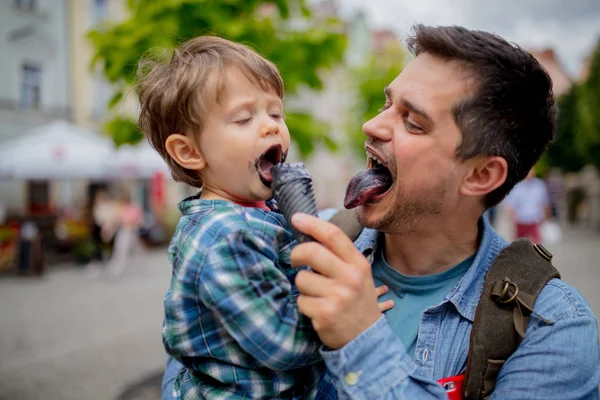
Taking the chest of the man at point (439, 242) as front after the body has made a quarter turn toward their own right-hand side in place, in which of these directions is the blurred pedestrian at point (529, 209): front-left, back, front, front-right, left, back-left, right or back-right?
front-right

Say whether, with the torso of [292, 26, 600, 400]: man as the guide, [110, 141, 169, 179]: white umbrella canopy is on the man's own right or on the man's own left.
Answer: on the man's own right

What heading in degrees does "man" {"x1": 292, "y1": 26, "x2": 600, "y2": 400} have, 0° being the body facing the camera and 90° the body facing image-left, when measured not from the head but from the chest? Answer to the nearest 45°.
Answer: approximately 45°

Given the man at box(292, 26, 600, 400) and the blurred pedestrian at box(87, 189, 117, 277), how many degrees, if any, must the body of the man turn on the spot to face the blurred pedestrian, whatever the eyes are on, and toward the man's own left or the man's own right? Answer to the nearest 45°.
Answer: approximately 90° to the man's own right

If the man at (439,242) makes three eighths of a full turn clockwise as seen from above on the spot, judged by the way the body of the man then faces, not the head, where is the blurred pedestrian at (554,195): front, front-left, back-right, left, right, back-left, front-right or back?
front

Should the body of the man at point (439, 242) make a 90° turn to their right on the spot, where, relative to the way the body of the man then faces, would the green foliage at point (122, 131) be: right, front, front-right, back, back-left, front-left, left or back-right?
front

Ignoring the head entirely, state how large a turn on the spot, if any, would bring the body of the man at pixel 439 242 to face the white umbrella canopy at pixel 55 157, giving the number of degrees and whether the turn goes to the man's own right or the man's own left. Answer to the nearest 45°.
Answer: approximately 90° to the man's own right
